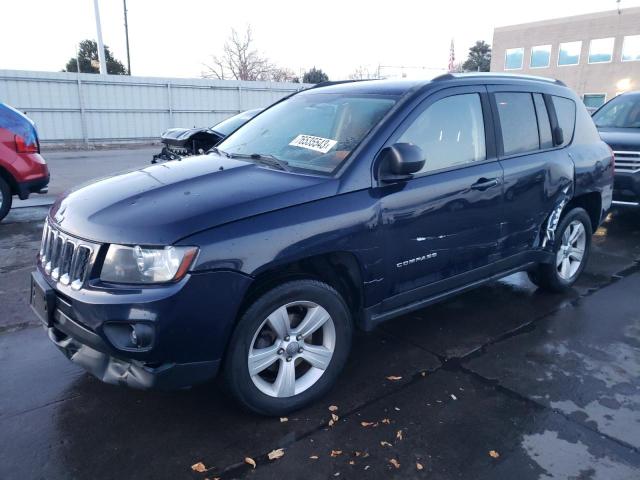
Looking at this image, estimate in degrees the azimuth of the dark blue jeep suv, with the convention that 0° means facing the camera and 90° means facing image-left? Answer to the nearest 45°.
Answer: approximately 45°

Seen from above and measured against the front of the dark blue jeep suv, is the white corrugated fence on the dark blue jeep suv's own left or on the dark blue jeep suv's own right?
on the dark blue jeep suv's own right

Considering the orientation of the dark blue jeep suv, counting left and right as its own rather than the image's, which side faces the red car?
right
